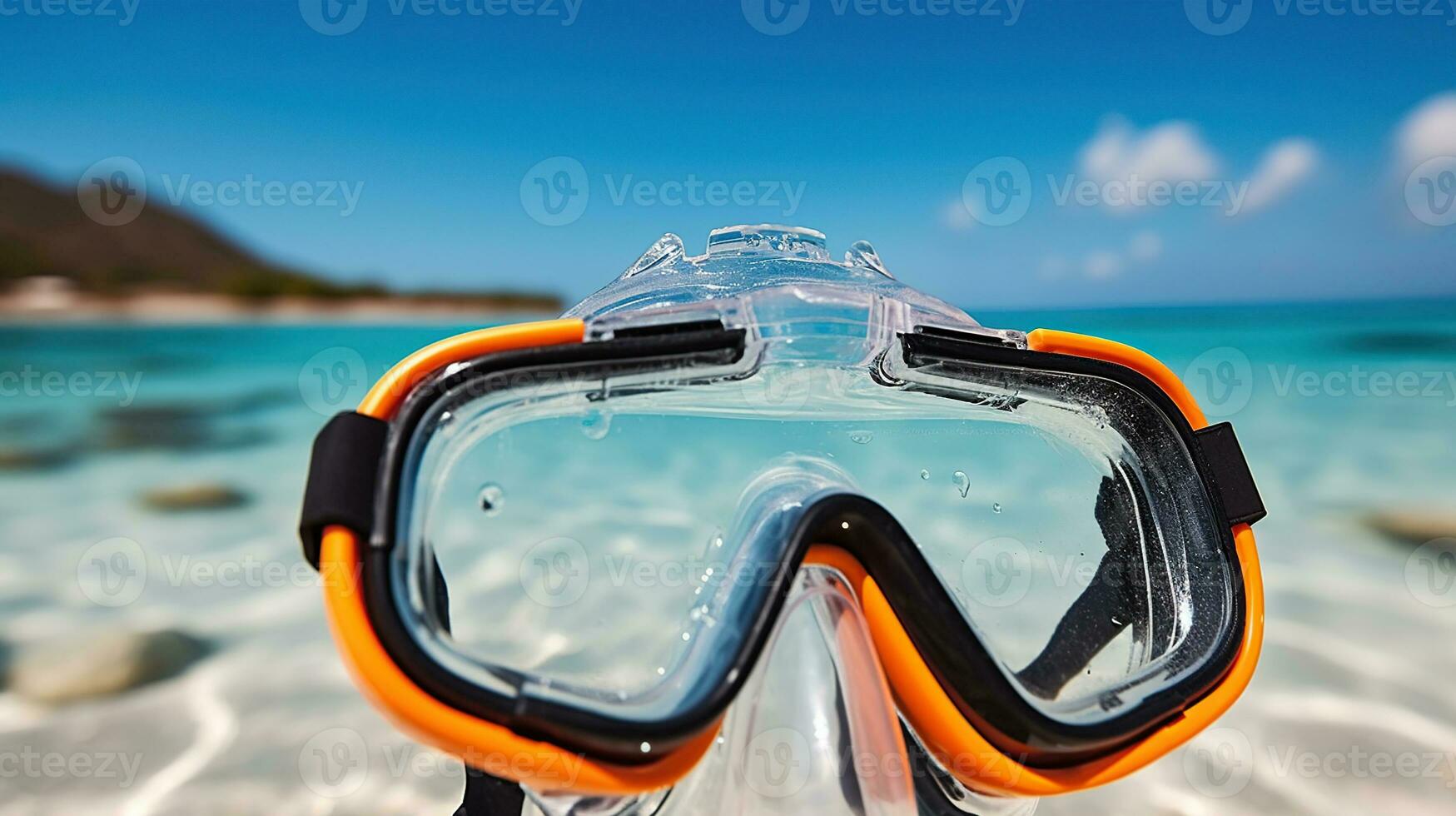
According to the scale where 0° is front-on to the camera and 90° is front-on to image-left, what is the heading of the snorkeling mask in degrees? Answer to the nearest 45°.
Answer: approximately 0°

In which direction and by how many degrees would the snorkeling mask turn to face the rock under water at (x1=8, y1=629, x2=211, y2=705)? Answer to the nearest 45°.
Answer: approximately 135° to its right
